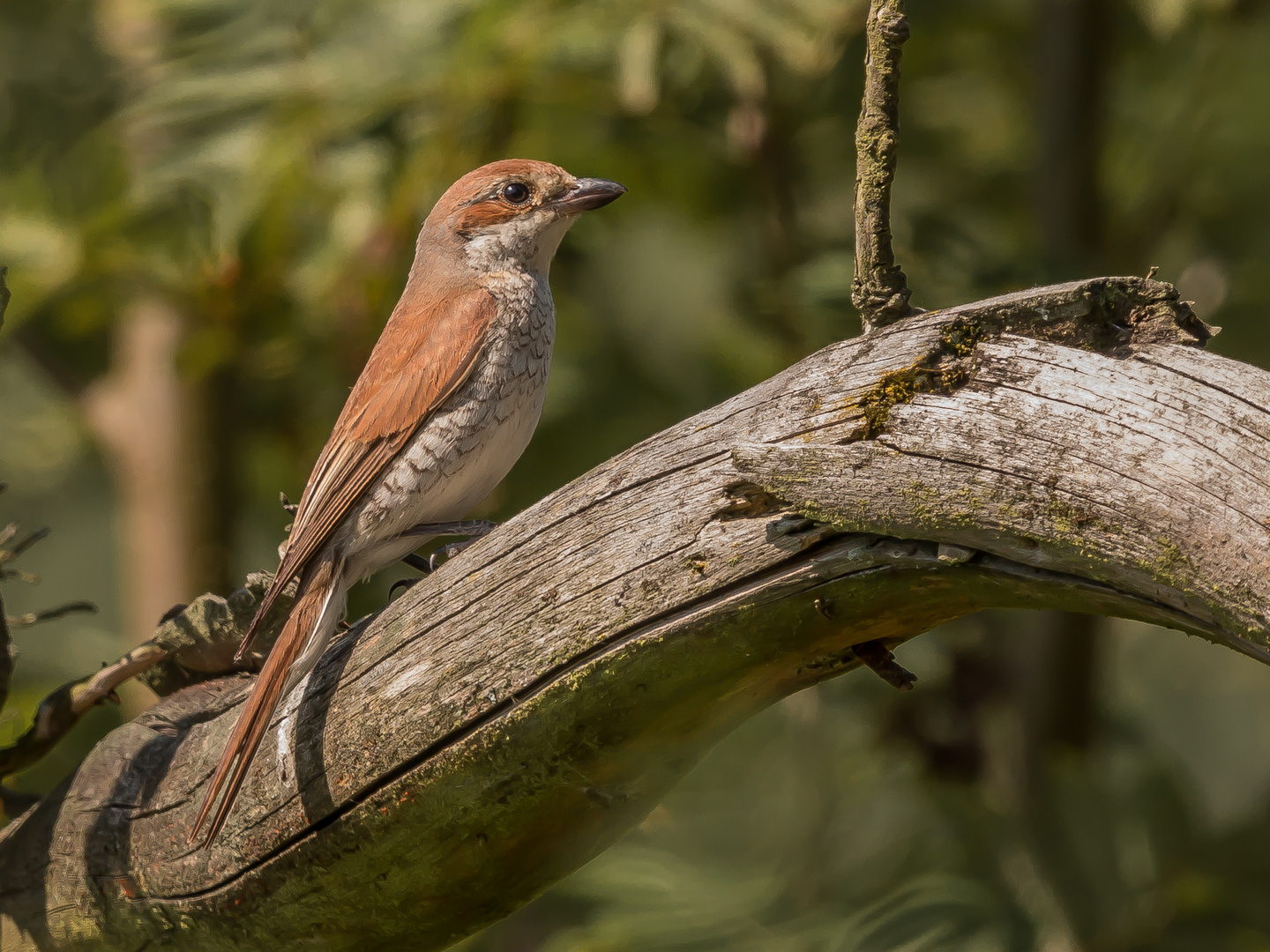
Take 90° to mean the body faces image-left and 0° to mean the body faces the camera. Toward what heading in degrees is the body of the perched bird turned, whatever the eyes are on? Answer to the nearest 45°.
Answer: approximately 270°

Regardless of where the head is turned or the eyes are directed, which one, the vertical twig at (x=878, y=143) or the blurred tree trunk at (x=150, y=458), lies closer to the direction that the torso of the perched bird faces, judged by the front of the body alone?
the vertical twig
